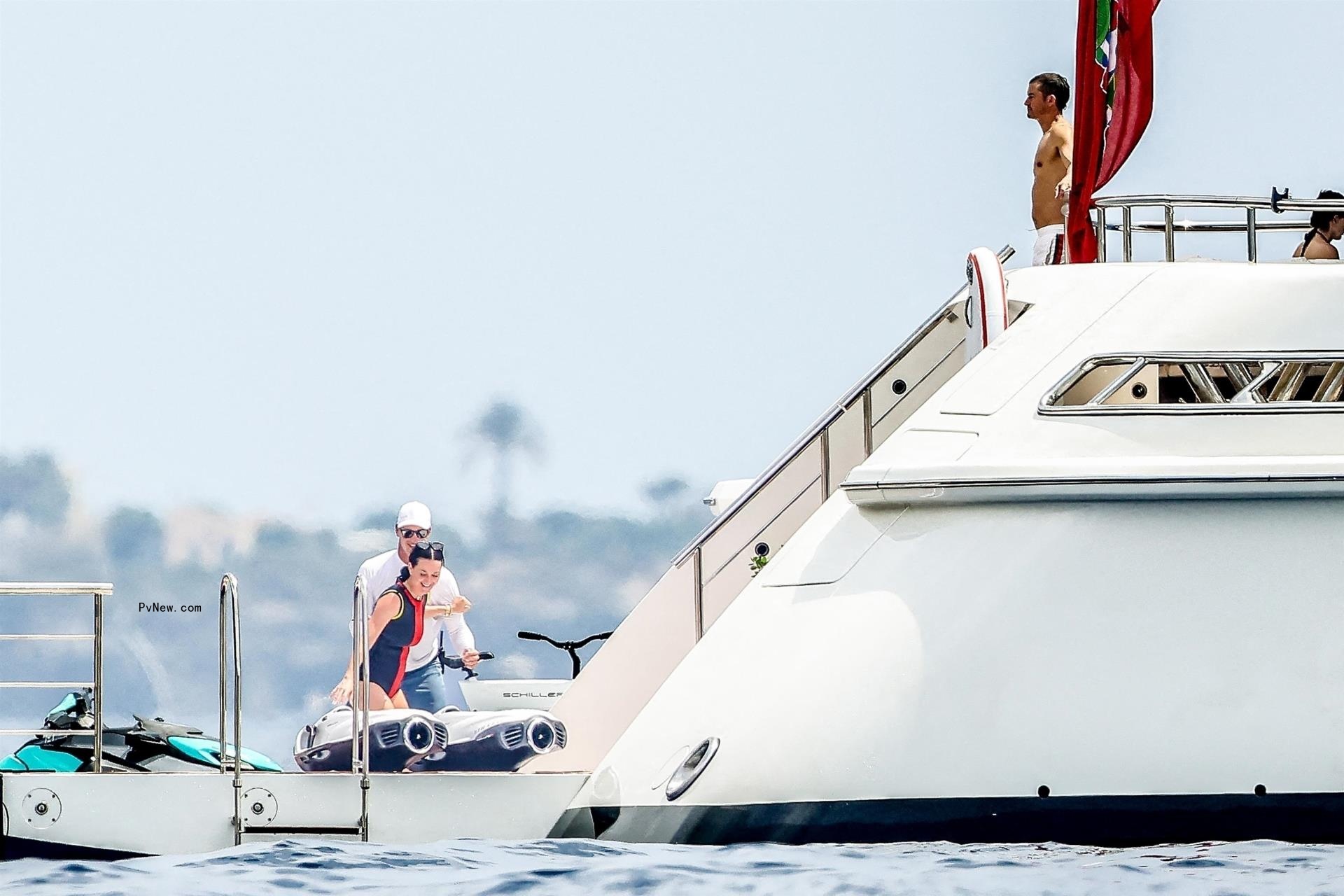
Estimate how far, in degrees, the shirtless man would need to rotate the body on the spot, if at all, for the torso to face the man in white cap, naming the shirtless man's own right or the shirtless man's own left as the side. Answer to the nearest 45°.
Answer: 0° — they already face them

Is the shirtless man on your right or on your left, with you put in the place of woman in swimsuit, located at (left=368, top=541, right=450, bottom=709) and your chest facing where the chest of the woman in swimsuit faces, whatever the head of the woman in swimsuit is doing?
on your left

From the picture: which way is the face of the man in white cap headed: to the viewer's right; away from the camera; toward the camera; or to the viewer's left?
toward the camera

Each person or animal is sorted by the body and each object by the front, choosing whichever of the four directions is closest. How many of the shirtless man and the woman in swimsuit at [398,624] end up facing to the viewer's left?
1

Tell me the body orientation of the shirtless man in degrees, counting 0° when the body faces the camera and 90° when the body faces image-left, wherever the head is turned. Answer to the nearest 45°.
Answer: approximately 90°

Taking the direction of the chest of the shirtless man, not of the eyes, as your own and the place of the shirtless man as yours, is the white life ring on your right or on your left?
on your left

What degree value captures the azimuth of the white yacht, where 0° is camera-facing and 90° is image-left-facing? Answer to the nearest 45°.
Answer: approximately 270°

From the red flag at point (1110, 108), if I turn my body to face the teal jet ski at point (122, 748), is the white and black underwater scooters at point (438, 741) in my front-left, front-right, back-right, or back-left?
front-left

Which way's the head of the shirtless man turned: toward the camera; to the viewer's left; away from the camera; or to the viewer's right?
to the viewer's left

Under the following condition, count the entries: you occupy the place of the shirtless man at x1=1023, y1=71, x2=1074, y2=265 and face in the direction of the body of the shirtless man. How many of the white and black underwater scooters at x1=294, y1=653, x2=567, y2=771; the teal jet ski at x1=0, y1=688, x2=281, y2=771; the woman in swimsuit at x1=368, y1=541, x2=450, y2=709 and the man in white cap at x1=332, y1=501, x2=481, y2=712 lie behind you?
0

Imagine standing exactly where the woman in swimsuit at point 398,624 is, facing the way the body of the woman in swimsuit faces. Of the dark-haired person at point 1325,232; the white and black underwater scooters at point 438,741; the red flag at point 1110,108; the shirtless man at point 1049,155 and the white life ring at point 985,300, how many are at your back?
0

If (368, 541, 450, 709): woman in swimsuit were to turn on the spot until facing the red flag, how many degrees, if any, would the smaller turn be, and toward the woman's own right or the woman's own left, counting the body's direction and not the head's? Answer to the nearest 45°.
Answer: approximately 45° to the woman's own left

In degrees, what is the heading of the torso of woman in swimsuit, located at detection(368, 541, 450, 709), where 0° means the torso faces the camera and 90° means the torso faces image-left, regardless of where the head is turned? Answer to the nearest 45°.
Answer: approximately 315°

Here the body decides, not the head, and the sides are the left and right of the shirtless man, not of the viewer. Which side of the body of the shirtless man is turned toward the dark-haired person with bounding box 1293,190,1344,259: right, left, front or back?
back
